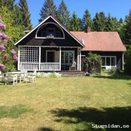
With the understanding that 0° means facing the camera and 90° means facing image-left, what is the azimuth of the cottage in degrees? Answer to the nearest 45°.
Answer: approximately 0°
